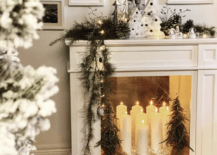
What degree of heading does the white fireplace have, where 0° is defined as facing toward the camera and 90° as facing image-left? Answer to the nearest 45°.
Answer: approximately 0°
